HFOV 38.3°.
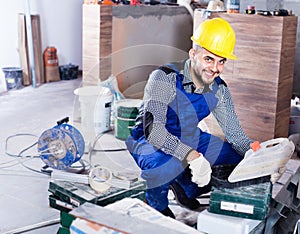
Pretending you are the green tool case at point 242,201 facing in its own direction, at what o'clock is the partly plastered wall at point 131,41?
The partly plastered wall is roughly at 5 o'clock from the green tool case.

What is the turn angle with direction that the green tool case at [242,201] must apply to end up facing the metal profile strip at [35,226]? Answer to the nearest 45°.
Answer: approximately 90° to its right

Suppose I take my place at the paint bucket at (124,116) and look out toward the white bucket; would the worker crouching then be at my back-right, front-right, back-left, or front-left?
back-left

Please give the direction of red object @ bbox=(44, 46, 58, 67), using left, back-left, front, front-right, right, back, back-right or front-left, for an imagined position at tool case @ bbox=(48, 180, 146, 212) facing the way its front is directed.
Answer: back-right

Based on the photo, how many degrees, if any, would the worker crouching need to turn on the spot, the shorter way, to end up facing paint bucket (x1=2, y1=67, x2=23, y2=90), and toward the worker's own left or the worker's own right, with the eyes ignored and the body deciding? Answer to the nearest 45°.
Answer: approximately 180°

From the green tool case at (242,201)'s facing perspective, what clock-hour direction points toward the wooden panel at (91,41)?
The wooden panel is roughly at 5 o'clock from the green tool case.
